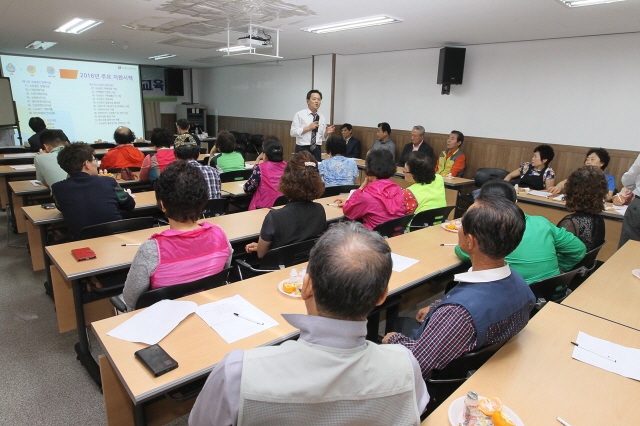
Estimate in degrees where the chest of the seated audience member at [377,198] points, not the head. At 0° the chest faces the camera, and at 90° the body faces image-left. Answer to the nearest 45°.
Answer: approximately 135°

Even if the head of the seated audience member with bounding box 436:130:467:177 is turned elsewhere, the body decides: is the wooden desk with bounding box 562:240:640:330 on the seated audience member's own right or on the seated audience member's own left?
on the seated audience member's own left

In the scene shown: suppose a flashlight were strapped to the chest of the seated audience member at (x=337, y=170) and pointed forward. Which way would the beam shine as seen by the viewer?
away from the camera

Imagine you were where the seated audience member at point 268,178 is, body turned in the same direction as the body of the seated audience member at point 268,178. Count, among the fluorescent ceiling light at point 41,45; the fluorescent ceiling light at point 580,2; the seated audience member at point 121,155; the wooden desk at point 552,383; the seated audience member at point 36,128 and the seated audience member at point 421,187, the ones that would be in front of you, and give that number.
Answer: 3

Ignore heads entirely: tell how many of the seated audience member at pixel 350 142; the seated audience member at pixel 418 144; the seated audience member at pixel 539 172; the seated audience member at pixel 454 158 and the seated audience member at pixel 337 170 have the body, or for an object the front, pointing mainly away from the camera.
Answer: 1

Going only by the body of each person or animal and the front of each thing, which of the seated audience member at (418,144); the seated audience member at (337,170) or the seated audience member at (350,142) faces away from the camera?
the seated audience member at (337,170)

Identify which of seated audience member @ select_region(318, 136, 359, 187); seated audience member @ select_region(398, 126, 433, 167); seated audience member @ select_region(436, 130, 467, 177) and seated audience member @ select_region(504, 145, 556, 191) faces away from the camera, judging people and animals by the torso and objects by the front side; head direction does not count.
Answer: seated audience member @ select_region(318, 136, 359, 187)

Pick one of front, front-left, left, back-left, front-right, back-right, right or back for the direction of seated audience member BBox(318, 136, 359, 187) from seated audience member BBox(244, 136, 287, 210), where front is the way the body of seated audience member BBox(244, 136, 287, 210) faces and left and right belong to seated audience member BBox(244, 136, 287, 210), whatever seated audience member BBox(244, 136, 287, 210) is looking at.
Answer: right

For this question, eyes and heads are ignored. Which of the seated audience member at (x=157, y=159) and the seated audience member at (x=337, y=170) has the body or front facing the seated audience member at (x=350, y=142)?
the seated audience member at (x=337, y=170)

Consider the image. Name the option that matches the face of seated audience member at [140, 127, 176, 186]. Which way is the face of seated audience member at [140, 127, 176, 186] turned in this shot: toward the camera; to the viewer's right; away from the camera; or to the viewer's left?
away from the camera

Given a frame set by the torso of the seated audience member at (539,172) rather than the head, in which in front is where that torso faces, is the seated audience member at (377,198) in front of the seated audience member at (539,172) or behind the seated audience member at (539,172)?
in front

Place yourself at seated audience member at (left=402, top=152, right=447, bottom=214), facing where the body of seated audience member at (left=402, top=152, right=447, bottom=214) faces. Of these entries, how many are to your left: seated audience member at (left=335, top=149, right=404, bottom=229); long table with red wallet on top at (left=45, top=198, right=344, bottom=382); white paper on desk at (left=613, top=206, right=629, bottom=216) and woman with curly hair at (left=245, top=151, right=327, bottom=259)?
3

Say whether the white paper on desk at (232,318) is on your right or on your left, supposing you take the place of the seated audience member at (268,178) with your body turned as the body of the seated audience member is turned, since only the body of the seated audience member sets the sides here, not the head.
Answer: on your left

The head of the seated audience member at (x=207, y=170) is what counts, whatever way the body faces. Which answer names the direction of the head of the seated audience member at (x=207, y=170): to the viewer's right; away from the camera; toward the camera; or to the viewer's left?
away from the camera

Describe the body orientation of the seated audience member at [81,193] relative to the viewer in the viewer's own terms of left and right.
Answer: facing away from the viewer and to the right of the viewer

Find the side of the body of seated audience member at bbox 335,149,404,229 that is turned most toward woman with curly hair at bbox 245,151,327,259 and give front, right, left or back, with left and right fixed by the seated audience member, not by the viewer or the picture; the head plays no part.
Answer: left

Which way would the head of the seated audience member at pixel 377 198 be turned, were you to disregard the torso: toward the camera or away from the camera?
away from the camera

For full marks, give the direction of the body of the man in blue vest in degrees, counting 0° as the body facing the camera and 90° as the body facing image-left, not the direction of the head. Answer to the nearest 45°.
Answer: approximately 135°

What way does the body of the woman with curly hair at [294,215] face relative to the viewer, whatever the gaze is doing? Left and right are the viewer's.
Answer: facing away from the viewer and to the left of the viewer
